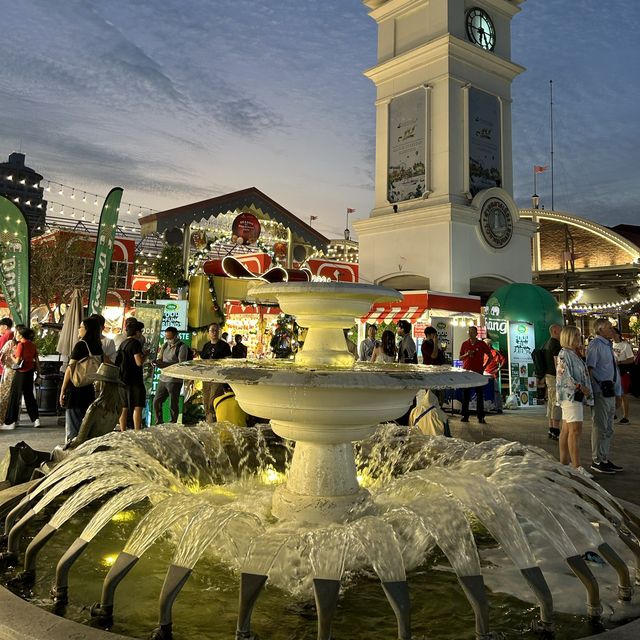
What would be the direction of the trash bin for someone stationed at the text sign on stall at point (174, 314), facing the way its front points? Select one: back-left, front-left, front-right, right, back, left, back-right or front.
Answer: right

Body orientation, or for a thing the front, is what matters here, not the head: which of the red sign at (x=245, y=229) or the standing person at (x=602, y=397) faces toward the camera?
the red sign

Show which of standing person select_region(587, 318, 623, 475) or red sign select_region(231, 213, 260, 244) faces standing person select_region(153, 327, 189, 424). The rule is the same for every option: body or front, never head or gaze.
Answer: the red sign

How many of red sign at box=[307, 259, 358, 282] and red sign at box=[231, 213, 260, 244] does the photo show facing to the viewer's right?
0

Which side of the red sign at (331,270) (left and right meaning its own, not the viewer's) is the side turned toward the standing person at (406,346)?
front

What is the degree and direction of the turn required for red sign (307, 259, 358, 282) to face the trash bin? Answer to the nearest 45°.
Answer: approximately 45° to its right

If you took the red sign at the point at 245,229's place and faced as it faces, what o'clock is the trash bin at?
The trash bin is roughly at 1 o'clock from the red sign.

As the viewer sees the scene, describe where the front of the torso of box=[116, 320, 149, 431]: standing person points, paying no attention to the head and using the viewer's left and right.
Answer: facing away from the viewer and to the right of the viewer

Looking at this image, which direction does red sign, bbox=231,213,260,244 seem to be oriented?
toward the camera
